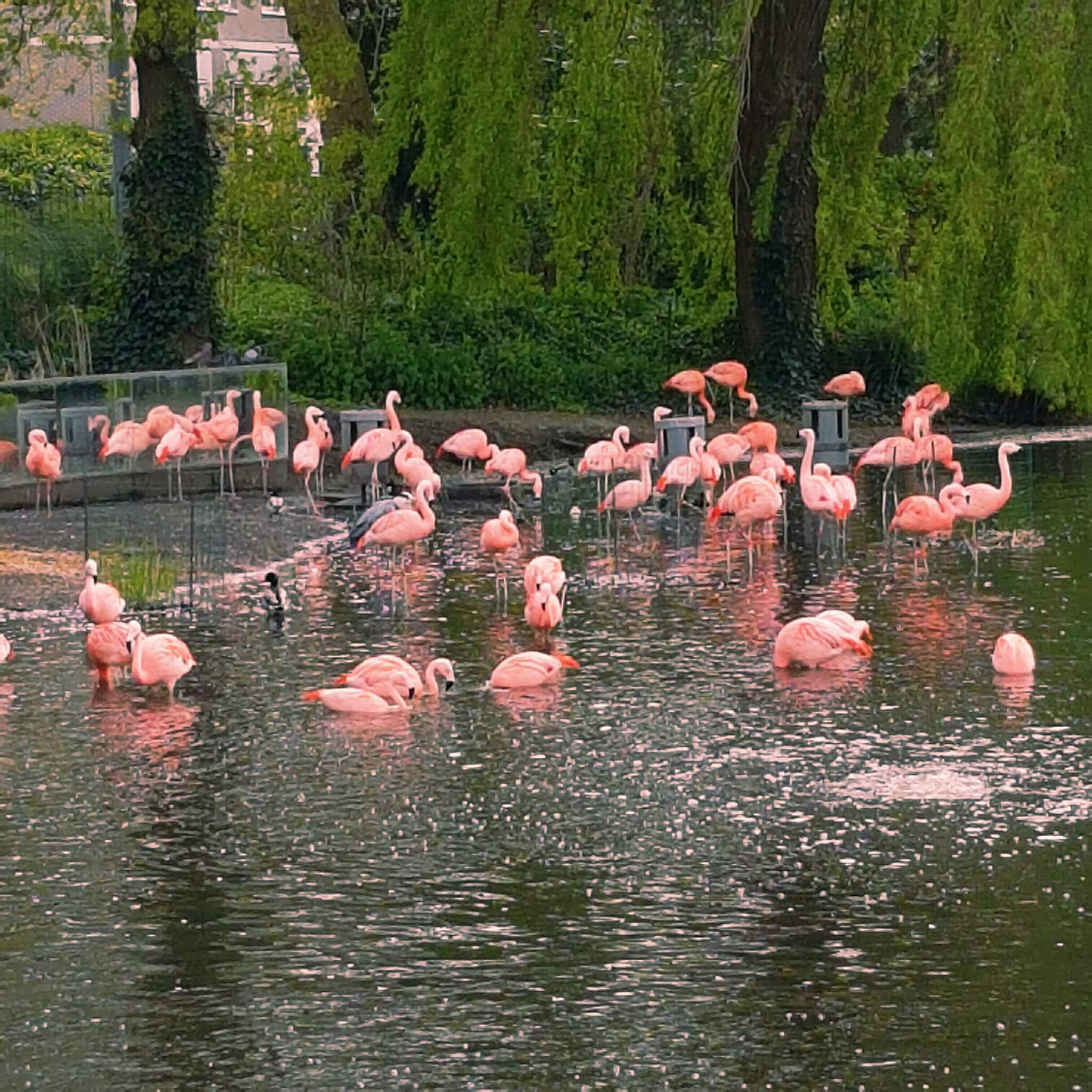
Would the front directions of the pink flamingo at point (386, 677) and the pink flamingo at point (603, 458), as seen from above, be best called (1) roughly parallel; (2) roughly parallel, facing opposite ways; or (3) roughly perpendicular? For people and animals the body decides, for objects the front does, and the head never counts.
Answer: roughly parallel

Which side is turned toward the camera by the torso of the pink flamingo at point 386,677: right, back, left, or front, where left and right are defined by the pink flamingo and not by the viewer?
right

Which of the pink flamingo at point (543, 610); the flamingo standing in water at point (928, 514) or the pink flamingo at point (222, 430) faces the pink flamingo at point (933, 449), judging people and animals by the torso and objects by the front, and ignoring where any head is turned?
the pink flamingo at point (222, 430)

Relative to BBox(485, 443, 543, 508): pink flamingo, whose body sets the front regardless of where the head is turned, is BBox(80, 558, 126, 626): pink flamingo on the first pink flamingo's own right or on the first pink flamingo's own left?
on the first pink flamingo's own right

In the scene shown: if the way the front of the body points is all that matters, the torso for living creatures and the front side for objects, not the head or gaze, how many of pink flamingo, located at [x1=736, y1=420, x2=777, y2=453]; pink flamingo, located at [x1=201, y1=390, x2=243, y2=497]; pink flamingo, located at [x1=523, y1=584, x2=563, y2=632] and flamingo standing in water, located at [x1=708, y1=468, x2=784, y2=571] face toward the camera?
1

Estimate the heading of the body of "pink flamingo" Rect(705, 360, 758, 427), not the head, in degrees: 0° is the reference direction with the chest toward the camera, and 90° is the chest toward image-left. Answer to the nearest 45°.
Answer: approximately 270°

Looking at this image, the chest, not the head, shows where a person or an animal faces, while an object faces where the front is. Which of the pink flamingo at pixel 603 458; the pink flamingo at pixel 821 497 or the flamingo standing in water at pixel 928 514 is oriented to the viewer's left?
the pink flamingo at pixel 821 497

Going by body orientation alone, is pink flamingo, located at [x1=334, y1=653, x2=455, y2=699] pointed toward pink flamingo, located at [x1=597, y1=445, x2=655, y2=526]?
no

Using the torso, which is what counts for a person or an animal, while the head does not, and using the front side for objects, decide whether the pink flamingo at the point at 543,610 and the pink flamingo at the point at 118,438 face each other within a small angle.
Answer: no

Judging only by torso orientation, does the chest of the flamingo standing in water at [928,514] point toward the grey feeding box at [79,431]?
no

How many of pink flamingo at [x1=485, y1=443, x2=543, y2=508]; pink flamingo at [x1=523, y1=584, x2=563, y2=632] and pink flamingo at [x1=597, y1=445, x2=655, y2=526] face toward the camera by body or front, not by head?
1

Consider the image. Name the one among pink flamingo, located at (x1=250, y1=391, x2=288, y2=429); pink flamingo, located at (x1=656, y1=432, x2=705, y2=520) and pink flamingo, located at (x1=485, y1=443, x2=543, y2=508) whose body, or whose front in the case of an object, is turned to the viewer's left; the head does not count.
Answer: pink flamingo, located at (x1=250, y1=391, x2=288, y2=429)

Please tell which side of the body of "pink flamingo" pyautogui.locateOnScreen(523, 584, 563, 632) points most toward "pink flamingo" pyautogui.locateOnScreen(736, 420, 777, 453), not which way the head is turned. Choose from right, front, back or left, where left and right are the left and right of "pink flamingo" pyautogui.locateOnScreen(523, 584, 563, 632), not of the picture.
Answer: back

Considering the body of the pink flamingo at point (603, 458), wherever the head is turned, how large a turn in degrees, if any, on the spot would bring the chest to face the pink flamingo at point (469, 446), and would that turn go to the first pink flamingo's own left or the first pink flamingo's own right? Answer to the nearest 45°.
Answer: approximately 135° to the first pink flamingo's own left

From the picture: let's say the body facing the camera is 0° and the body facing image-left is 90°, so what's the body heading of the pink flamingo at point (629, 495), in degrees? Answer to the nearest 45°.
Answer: approximately 270°

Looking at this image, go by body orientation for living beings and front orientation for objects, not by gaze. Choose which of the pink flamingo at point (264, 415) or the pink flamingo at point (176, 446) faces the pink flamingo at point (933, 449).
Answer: the pink flamingo at point (176, 446)

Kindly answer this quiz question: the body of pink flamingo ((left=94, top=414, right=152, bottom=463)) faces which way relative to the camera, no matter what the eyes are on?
to the viewer's left
